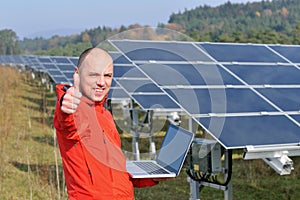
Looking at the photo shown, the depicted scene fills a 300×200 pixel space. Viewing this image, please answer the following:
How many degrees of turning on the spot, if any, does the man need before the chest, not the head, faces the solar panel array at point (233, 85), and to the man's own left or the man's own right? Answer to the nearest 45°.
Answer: approximately 90° to the man's own left

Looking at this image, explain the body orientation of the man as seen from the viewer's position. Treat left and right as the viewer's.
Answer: facing the viewer and to the right of the viewer
